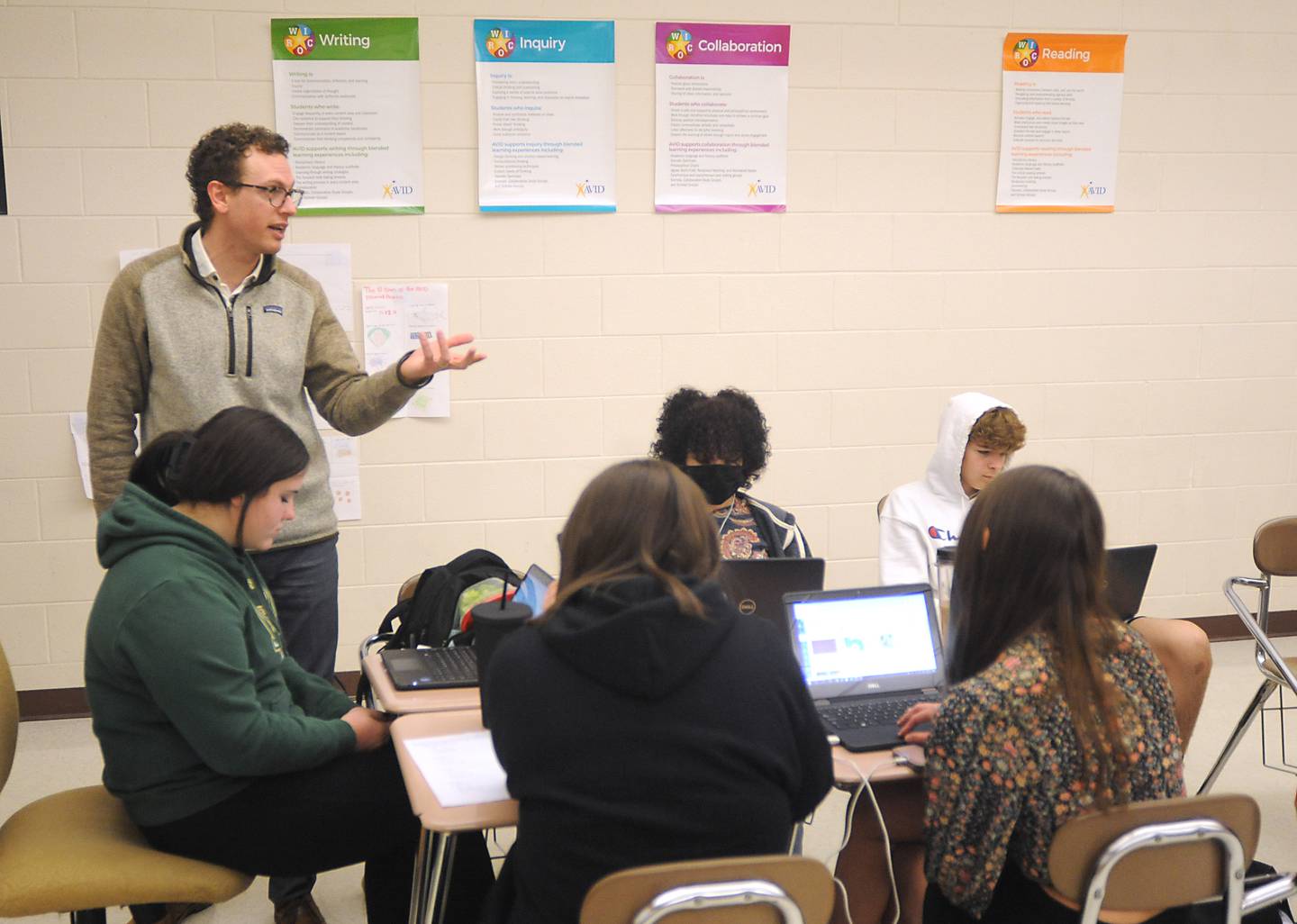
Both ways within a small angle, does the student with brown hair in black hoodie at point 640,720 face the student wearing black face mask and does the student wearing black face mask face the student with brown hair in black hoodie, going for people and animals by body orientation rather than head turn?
yes

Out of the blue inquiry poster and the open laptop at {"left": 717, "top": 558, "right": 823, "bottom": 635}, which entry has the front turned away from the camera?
the open laptop

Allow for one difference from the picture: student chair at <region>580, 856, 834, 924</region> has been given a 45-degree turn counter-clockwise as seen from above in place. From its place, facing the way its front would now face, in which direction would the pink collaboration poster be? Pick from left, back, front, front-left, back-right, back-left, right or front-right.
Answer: front-right

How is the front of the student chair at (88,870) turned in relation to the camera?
facing to the right of the viewer

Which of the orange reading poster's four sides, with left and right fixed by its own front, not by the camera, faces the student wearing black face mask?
front

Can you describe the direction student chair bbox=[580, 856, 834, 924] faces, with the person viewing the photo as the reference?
facing away from the viewer

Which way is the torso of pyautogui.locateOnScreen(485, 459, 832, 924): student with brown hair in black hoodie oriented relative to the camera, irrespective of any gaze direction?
away from the camera

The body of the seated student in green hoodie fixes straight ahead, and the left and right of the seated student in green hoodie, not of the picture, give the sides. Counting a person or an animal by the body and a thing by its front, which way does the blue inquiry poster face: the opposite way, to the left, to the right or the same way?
to the right

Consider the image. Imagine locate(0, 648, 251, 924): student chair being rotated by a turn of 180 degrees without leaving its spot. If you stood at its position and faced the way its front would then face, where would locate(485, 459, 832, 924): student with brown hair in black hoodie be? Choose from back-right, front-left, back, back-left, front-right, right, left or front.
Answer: back-left

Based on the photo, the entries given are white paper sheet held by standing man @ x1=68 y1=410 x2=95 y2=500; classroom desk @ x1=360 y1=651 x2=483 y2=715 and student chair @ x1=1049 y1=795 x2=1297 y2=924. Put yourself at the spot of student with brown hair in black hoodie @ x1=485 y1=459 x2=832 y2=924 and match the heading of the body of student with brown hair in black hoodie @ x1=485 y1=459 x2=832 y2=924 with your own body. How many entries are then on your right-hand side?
1

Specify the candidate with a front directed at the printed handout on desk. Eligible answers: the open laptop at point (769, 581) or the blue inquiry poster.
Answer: the blue inquiry poster

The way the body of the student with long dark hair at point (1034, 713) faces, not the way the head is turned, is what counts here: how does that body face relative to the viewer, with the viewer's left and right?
facing away from the viewer and to the left of the viewer

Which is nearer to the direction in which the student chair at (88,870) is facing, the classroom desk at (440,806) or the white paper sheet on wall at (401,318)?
the classroom desk

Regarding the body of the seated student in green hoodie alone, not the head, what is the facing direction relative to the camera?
to the viewer's right
